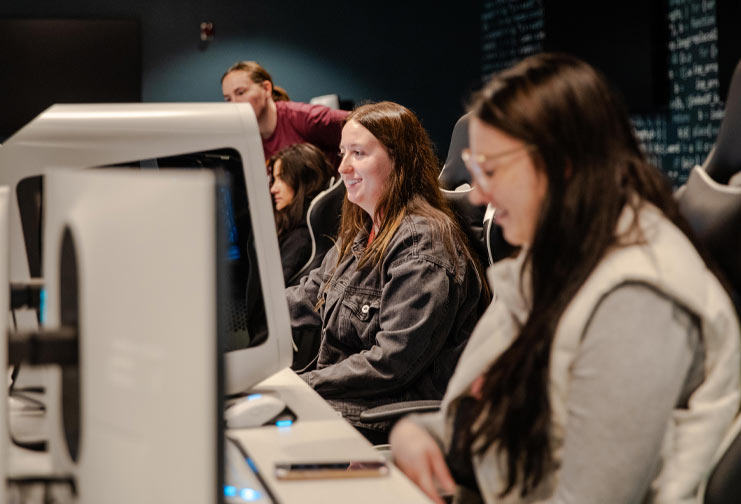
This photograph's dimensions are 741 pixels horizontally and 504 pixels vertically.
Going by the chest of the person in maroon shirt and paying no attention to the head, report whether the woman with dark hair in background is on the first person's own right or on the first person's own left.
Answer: on the first person's own left

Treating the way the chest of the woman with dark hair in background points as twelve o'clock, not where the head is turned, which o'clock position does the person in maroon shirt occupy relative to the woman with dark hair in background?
The person in maroon shirt is roughly at 3 o'clock from the woman with dark hair in background.

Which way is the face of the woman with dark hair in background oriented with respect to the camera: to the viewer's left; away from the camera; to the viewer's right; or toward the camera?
to the viewer's left

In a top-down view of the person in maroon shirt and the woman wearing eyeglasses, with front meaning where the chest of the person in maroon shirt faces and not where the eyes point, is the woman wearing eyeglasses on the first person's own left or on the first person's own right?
on the first person's own left

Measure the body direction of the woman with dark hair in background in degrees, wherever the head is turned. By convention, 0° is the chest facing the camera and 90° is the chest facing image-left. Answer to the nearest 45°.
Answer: approximately 90°

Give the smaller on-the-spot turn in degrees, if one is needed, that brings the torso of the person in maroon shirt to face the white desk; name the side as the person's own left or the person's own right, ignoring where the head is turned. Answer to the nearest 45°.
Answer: approximately 45° to the person's own left

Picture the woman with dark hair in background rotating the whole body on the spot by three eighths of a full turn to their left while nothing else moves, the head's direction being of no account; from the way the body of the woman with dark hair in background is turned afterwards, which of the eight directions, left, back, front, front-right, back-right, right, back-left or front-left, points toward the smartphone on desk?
front-right

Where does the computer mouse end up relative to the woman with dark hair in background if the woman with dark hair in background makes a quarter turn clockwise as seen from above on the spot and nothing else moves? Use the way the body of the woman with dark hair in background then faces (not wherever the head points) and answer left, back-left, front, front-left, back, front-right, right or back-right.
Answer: back

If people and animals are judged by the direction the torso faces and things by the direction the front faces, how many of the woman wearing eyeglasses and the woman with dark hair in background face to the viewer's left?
2

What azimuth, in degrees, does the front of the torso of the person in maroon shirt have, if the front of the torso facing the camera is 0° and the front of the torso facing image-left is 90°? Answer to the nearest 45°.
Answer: approximately 45°

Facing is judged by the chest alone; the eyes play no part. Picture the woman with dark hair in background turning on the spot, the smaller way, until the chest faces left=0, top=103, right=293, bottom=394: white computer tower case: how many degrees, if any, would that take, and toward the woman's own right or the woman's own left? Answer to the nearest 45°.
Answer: approximately 90° to the woman's own left

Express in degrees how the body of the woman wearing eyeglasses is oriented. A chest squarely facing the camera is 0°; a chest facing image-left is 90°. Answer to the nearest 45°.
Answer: approximately 90°
